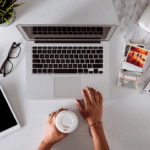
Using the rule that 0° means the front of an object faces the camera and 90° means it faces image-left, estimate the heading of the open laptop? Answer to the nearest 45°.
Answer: approximately 0°
